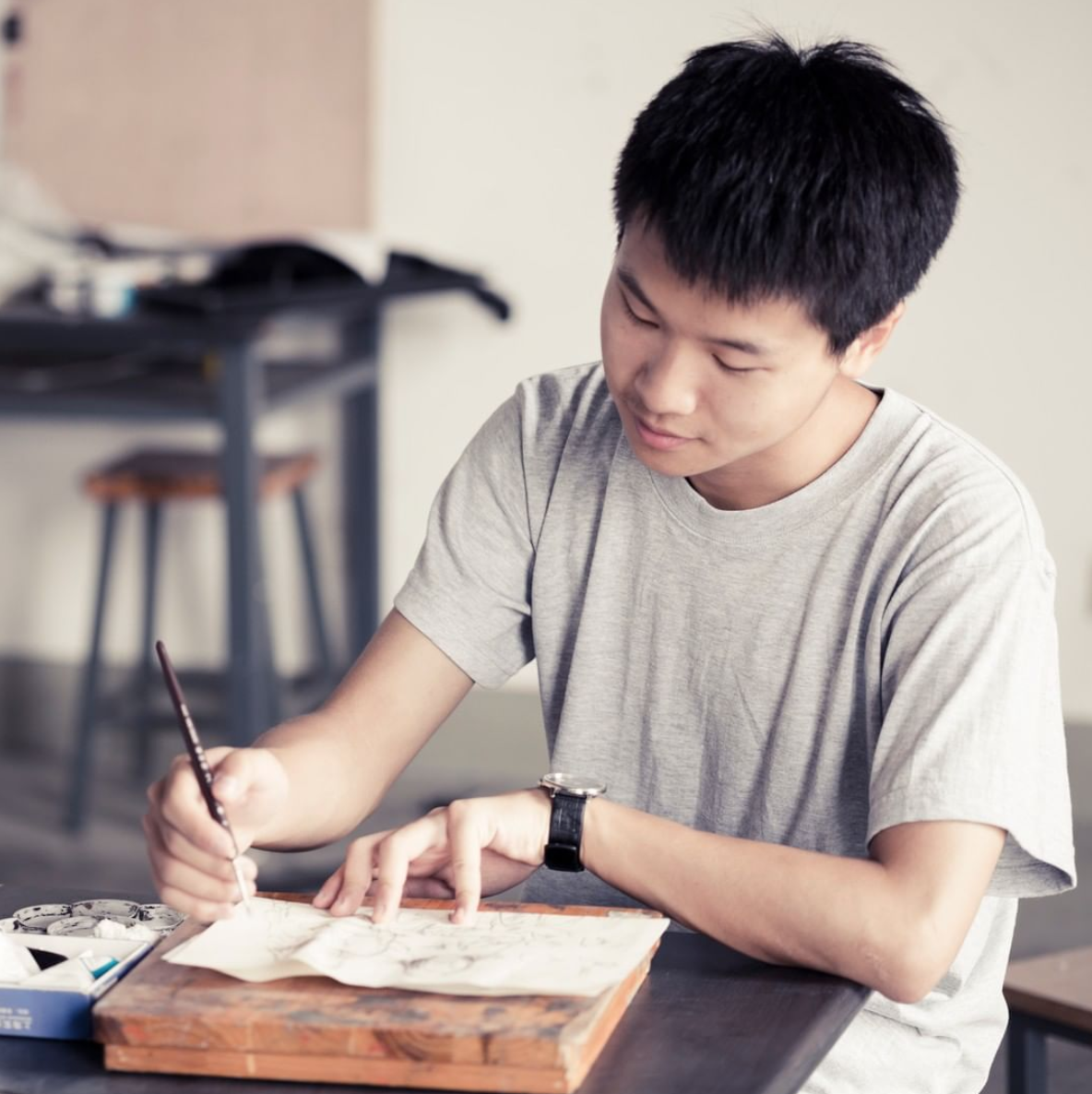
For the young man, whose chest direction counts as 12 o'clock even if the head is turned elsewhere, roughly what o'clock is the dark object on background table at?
The dark object on background table is roughly at 4 o'clock from the young man.

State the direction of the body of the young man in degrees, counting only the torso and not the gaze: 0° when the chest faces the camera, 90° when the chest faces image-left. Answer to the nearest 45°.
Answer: approximately 45°
